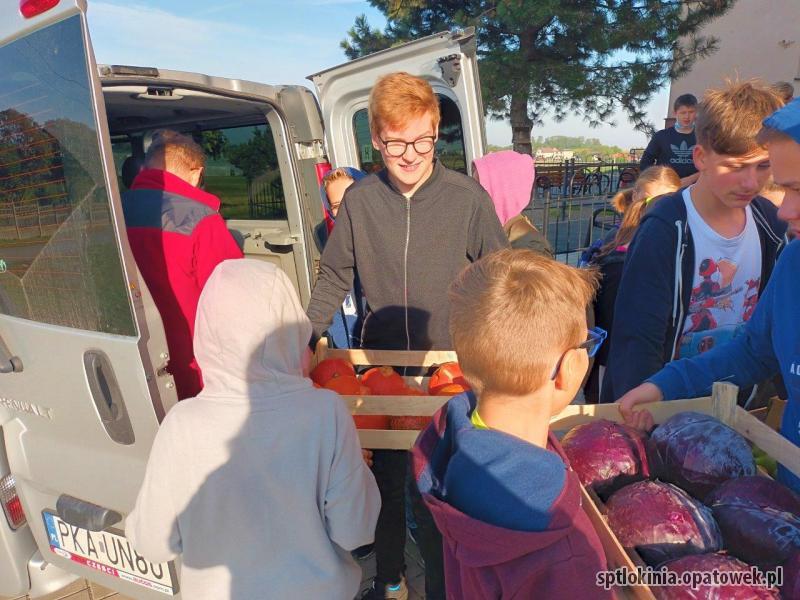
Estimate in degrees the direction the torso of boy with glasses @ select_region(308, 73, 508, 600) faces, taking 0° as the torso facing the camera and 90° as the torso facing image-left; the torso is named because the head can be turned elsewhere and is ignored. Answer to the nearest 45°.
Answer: approximately 0°

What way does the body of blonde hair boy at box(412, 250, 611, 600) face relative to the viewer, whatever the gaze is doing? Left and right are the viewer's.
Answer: facing away from the viewer and to the right of the viewer

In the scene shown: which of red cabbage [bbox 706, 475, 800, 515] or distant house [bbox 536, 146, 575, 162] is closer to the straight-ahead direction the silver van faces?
the distant house

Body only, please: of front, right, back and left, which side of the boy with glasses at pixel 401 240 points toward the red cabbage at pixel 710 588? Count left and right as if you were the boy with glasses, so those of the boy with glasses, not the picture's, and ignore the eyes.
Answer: front

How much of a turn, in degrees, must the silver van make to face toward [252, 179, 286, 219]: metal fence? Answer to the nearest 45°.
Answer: approximately 45° to its right

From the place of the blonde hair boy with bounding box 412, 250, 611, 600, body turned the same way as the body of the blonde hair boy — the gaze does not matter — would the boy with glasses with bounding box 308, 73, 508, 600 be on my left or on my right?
on my left

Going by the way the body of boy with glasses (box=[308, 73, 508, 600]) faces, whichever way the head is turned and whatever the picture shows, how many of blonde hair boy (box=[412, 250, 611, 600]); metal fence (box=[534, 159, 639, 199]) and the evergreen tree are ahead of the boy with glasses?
1

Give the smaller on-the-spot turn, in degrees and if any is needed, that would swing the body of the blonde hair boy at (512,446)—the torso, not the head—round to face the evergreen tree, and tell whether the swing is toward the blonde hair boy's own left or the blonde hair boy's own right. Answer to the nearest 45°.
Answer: approximately 45° to the blonde hair boy's own left

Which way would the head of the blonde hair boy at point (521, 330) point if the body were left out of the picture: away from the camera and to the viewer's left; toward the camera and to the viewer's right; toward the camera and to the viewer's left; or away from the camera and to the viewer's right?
away from the camera and to the viewer's right

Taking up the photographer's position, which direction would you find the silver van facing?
facing away from the viewer and to the left of the viewer

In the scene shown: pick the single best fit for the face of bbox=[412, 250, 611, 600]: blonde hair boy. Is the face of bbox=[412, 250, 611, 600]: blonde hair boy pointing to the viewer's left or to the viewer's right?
to the viewer's right

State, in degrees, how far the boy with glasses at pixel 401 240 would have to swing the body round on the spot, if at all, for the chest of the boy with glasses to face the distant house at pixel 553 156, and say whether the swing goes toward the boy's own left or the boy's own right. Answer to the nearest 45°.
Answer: approximately 180°
